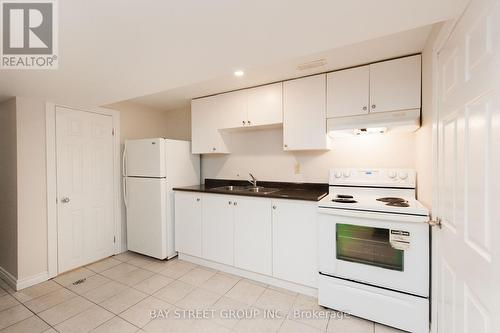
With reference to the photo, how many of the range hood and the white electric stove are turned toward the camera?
2

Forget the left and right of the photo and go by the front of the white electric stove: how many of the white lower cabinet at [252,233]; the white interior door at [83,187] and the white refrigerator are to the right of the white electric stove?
3

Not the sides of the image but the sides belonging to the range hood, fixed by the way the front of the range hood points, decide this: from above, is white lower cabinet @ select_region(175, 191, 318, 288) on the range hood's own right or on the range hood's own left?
on the range hood's own right

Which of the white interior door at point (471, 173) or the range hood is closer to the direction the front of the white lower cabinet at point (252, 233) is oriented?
the white interior door

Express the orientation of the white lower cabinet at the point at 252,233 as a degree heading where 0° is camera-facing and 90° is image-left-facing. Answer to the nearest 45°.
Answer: approximately 45°

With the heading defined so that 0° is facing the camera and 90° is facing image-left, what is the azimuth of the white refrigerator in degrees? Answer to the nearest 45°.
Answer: approximately 45°

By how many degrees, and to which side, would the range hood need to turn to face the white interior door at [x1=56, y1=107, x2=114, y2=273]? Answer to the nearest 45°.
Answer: approximately 90° to its right

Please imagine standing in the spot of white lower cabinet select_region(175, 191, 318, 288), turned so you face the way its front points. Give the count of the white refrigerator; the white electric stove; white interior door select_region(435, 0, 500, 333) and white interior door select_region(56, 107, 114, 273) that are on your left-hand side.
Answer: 2

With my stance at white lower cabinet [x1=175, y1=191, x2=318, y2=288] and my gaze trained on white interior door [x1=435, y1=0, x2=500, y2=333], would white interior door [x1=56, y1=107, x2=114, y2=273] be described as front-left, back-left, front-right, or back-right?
back-right

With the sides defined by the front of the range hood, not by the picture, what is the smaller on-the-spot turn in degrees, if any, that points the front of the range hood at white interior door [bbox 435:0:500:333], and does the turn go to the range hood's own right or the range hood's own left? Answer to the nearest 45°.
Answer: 0° — it already faces it

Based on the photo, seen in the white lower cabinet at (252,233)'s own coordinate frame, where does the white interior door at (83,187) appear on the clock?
The white interior door is roughly at 2 o'clock from the white lower cabinet.
